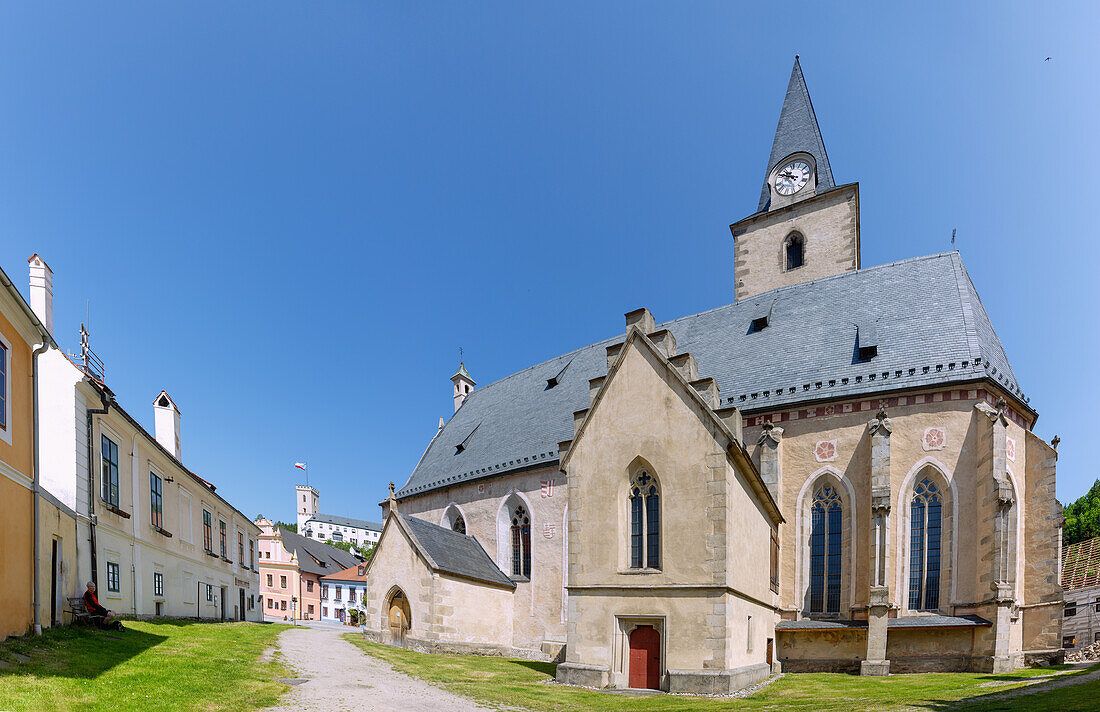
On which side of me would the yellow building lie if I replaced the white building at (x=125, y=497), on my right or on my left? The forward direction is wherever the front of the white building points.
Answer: on my right

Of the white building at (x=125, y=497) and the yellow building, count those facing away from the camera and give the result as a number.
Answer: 0

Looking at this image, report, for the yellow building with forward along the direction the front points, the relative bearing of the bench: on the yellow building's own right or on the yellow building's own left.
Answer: on the yellow building's own left

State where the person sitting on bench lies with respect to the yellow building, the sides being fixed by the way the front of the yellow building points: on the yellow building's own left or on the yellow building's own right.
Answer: on the yellow building's own left

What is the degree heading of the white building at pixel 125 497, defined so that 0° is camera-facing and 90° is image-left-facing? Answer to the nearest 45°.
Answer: approximately 315°

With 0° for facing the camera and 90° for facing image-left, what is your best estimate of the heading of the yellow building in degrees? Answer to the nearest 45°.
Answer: approximately 315°
